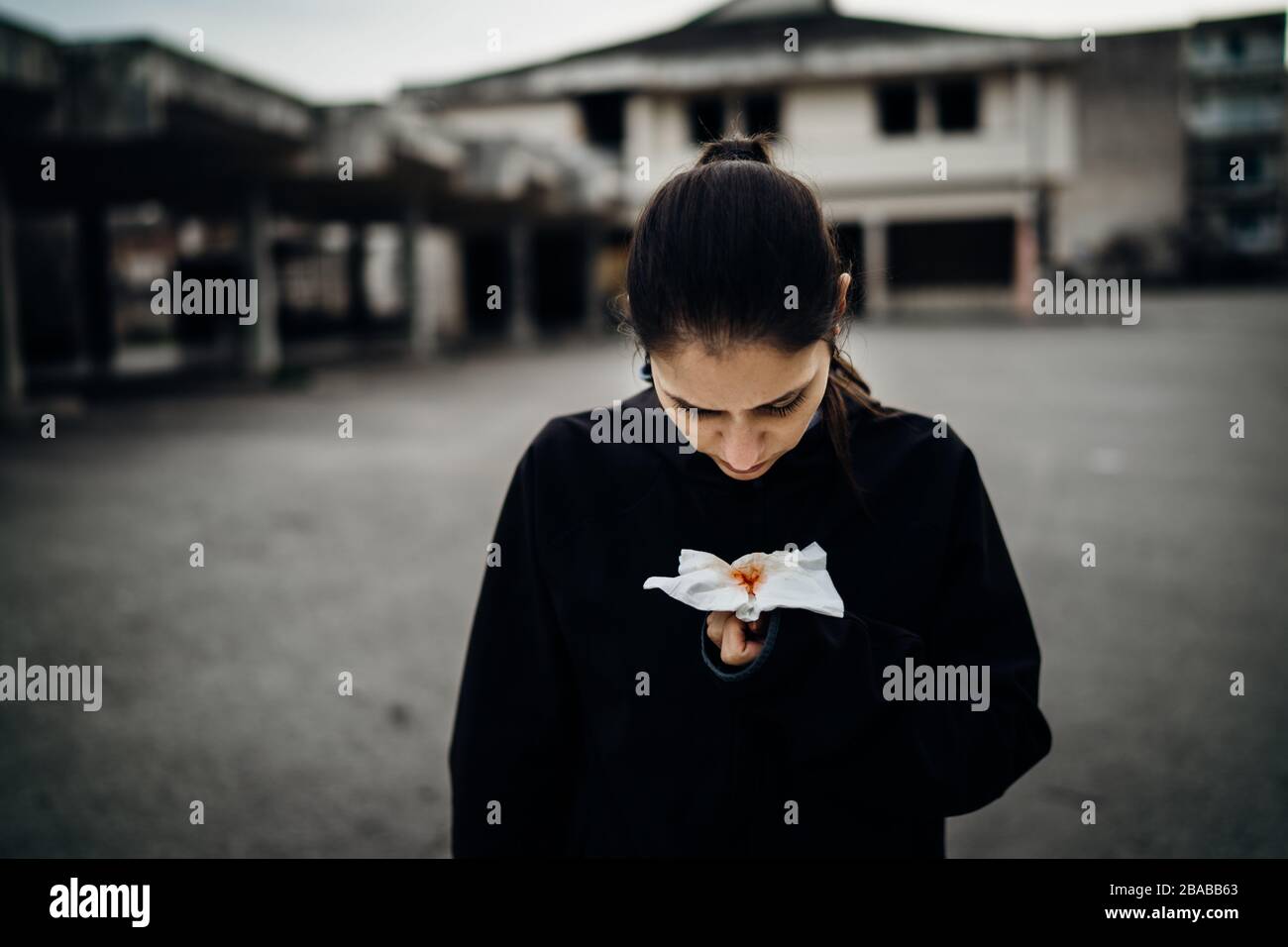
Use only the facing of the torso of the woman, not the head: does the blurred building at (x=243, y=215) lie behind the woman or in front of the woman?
behind

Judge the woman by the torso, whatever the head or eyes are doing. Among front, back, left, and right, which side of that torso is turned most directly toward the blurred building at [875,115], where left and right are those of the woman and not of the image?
back

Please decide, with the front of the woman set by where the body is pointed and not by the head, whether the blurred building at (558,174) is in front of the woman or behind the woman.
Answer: behind

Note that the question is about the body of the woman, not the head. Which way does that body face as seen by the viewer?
toward the camera
